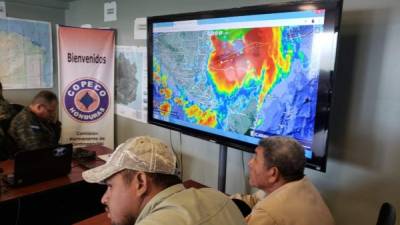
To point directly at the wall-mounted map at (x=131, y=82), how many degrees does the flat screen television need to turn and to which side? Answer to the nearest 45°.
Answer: approximately 90° to its right

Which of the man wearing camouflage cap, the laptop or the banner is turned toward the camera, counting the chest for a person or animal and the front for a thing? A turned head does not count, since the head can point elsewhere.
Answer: the banner

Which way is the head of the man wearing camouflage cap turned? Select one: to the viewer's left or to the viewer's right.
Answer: to the viewer's left

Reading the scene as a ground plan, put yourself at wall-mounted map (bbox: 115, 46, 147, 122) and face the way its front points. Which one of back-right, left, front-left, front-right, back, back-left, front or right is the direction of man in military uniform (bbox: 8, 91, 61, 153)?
front

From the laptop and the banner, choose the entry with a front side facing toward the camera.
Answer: the banner

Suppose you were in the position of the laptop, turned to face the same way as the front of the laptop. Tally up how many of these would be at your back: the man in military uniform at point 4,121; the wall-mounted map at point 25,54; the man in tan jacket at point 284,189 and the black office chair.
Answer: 2

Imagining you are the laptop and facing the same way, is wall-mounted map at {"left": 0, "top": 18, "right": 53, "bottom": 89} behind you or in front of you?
in front

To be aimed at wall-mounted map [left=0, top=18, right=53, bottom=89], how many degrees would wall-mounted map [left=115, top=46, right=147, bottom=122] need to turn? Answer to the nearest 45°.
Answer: approximately 90° to its right

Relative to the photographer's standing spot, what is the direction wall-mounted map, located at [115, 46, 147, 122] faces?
facing the viewer and to the left of the viewer

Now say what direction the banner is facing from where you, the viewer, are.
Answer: facing the viewer

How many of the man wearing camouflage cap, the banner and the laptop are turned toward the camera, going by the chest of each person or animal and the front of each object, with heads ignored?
1

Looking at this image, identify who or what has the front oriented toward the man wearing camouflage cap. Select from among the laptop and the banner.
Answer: the banner

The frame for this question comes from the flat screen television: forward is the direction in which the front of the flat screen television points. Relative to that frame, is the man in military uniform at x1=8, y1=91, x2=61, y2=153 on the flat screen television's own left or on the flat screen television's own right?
on the flat screen television's own right
